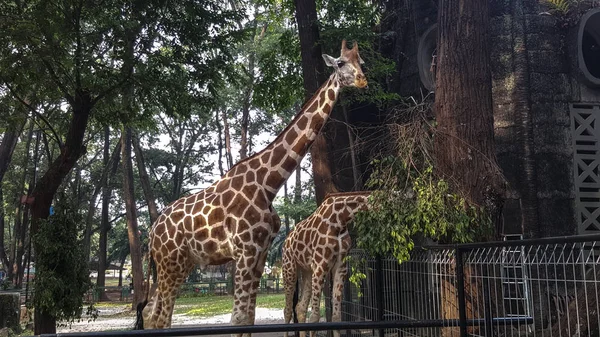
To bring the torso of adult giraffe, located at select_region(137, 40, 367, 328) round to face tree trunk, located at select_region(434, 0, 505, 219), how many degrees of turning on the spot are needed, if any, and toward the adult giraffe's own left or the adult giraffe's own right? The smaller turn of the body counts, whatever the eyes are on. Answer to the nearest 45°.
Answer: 0° — it already faces it

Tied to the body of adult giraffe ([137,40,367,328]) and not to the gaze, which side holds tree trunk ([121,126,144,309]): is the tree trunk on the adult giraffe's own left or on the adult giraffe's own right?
on the adult giraffe's own left

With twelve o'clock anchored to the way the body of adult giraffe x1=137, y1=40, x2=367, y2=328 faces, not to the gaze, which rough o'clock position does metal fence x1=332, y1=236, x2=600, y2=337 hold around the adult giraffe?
The metal fence is roughly at 1 o'clock from the adult giraffe.

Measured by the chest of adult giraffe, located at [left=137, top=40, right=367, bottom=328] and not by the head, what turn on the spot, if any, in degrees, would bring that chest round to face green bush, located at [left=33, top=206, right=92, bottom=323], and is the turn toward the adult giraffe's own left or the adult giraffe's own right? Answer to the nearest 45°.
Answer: approximately 135° to the adult giraffe's own left

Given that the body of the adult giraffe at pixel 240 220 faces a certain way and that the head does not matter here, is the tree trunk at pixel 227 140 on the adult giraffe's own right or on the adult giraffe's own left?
on the adult giraffe's own left

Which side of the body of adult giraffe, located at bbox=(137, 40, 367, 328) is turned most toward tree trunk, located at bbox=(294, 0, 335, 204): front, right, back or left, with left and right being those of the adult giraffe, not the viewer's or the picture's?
left

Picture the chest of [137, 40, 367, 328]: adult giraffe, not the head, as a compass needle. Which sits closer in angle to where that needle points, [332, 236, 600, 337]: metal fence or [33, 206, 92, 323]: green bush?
the metal fence

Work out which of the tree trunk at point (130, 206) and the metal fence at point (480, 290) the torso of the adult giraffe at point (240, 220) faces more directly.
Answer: the metal fence

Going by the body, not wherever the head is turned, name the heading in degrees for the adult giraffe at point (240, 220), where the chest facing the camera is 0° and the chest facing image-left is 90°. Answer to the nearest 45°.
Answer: approximately 270°
